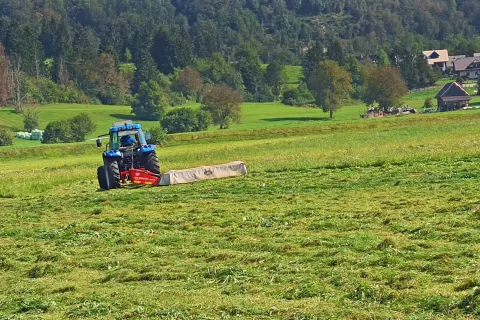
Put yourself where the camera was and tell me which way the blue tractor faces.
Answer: facing away from the viewer and to the left of the viewer
